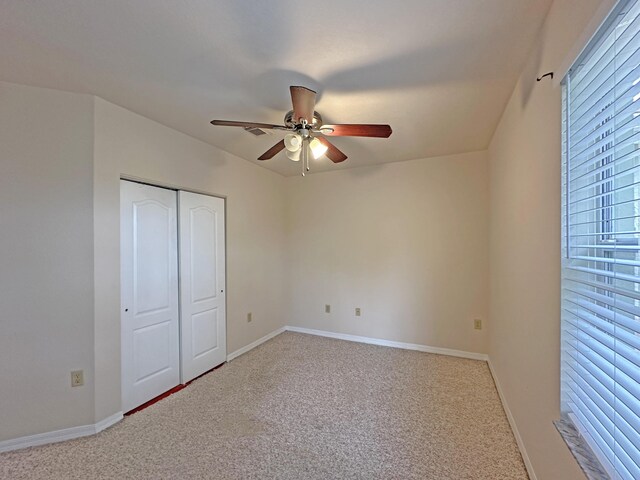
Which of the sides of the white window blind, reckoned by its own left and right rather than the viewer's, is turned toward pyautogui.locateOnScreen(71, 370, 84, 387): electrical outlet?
front

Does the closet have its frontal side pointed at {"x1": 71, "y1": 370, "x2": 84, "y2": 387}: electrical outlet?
no

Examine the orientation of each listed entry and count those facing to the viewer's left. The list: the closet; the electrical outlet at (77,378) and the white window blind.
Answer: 1

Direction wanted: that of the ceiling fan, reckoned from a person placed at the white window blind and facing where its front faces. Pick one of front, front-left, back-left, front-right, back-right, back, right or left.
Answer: front

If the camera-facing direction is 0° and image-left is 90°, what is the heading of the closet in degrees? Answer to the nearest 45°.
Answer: approximately 315°

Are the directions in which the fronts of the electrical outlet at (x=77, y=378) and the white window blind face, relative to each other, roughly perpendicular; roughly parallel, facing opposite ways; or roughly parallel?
roughly parallel, facing opposite ways

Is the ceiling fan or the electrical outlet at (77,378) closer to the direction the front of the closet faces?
the ceiling fan

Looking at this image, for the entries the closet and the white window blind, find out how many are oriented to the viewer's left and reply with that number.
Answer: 1

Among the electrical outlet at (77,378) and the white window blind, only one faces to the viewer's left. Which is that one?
the white window blind

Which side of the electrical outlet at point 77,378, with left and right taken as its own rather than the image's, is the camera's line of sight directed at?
front

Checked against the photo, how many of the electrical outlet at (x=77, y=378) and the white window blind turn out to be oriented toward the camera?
1

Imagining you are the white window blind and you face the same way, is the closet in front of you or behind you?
in front

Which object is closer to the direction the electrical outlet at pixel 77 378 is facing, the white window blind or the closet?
the white window blind

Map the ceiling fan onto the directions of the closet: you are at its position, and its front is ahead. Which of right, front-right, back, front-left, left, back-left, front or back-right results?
front

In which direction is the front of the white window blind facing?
to the viewer's left
